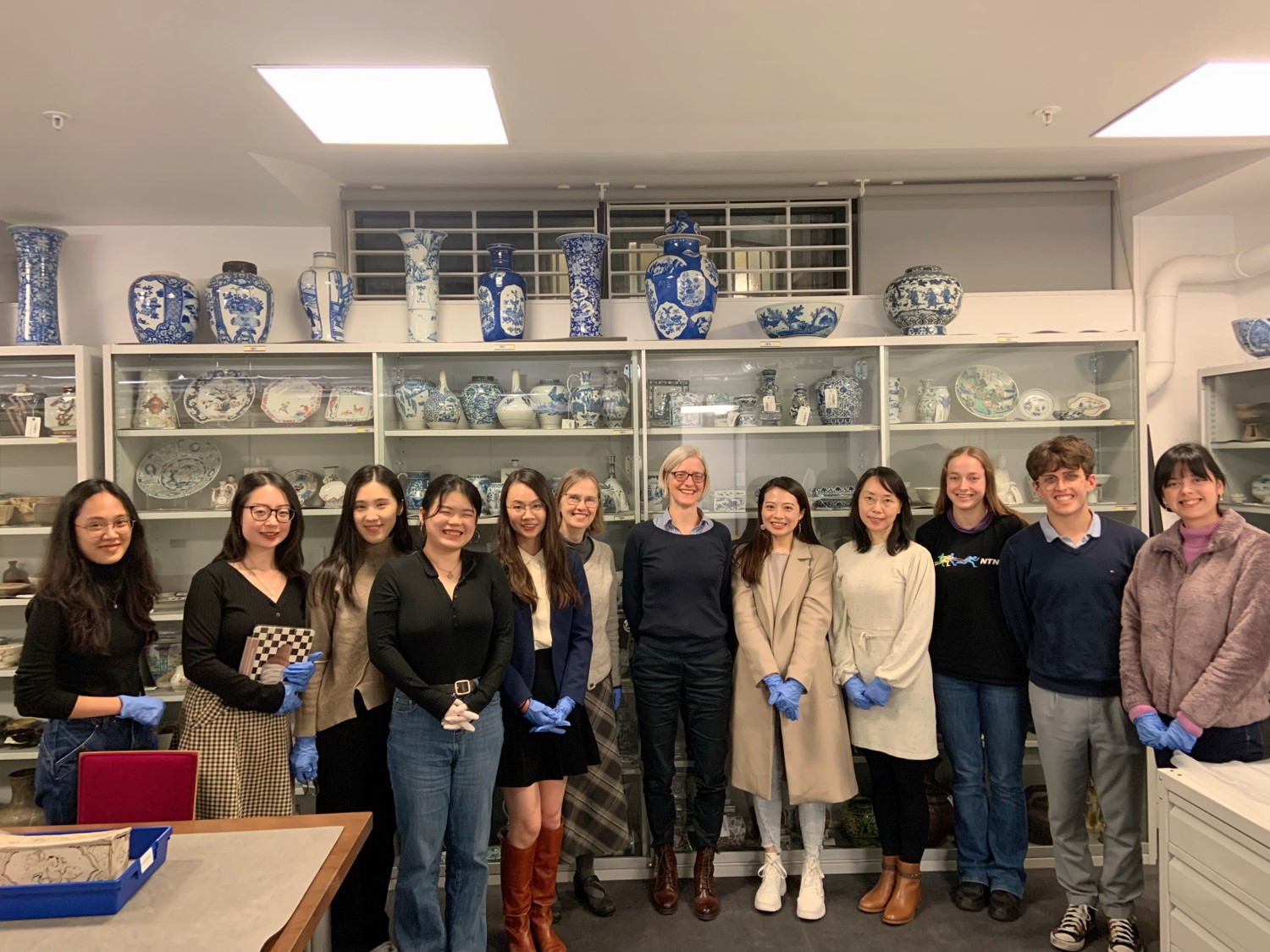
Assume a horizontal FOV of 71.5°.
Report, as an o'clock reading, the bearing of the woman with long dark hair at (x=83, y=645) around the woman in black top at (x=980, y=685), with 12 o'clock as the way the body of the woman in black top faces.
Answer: The woman with long dark hair is roughly at 2 o'clock from the woman in black top.

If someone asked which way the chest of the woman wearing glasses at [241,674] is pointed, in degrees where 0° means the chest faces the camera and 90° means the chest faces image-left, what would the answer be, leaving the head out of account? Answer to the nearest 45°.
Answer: approximately 315°

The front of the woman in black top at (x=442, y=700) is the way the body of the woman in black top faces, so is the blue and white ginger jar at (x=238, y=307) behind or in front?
behind

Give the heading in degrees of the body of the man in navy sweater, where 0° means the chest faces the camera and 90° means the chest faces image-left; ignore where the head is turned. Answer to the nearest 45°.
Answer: approximately 0°
